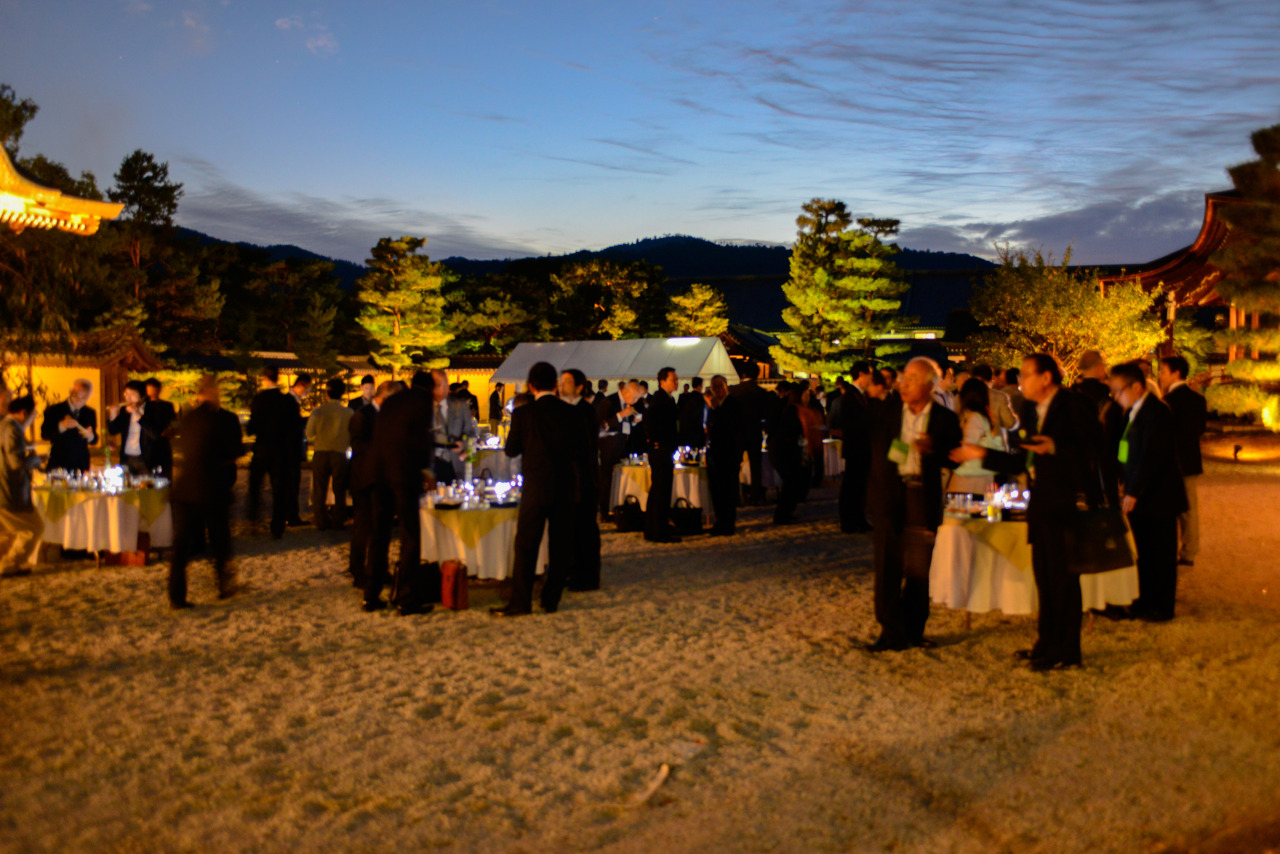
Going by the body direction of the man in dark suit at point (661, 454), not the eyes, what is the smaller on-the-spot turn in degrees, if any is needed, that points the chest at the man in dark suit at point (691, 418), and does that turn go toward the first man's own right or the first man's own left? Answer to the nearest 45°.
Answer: approximately 90° to the first man's own left

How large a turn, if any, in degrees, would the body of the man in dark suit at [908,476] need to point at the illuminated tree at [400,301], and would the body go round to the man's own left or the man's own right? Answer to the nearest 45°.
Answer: approximately 135° to the man's own right

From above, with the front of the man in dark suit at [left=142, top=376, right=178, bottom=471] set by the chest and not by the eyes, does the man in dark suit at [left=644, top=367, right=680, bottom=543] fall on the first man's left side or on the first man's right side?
on the first man's left side

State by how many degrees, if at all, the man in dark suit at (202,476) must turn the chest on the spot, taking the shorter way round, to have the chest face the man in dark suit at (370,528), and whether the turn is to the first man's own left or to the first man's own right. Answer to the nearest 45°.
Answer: approximately 90° to the first man's own right

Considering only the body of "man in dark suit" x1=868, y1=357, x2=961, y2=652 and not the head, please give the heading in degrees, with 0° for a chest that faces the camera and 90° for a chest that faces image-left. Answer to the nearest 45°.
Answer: approximately 0°

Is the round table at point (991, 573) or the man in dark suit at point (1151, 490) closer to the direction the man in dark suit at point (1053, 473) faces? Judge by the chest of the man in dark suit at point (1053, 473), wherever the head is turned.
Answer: the round table

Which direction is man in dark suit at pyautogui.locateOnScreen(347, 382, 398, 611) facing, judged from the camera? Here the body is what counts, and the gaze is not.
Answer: to the viewer's right

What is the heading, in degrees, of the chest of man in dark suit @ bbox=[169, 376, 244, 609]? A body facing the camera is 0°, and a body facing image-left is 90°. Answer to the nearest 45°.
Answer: approximately 180°

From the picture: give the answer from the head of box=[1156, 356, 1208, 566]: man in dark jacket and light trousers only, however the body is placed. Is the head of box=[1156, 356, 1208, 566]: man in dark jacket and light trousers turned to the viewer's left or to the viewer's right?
to the viewer's left

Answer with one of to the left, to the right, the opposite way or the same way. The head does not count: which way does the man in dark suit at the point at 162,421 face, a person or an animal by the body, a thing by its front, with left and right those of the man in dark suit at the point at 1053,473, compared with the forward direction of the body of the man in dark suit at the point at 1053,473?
to the left

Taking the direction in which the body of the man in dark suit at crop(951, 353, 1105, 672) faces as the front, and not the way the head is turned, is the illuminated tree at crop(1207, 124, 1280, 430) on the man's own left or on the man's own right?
on the man's own right

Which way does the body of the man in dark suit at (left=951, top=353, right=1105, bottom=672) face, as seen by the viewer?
to the viewer's left
